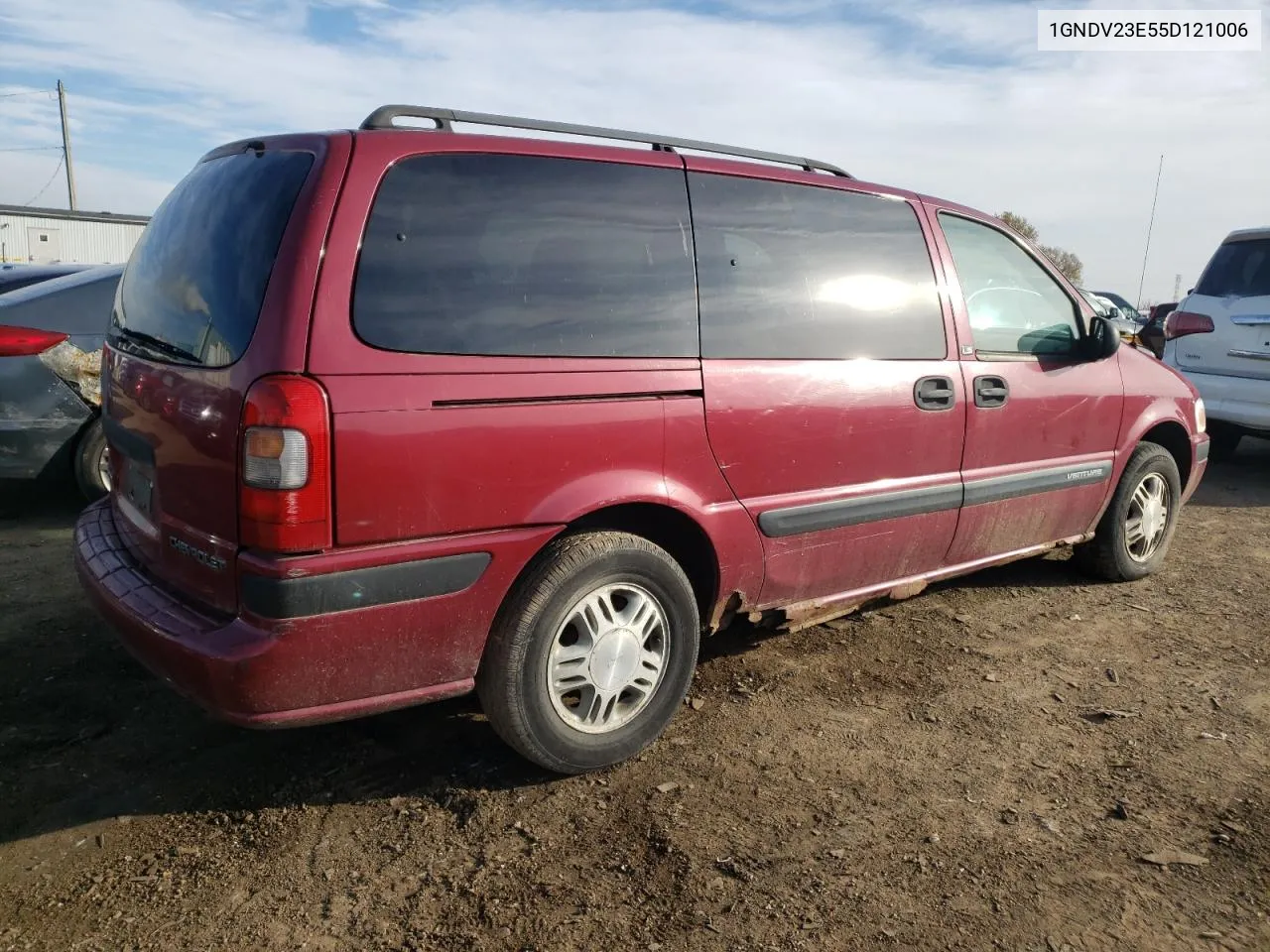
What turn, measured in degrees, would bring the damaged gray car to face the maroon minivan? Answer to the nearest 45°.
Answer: approximately 135° to its right

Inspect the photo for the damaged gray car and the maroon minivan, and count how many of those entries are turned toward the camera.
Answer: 0

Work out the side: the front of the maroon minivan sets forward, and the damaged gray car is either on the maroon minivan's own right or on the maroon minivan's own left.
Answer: on the maroon minivan's own left

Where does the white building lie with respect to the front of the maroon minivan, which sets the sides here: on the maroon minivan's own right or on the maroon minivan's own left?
on the maroon minivan's own left

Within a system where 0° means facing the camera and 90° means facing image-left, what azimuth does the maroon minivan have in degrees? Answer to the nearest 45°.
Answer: approximately 225°

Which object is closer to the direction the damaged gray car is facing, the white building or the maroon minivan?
the white building

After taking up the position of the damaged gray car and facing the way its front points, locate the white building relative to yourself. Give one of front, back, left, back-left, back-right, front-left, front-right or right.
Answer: front-left

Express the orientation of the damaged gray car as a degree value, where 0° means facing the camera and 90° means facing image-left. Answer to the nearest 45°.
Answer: approximately 225°
